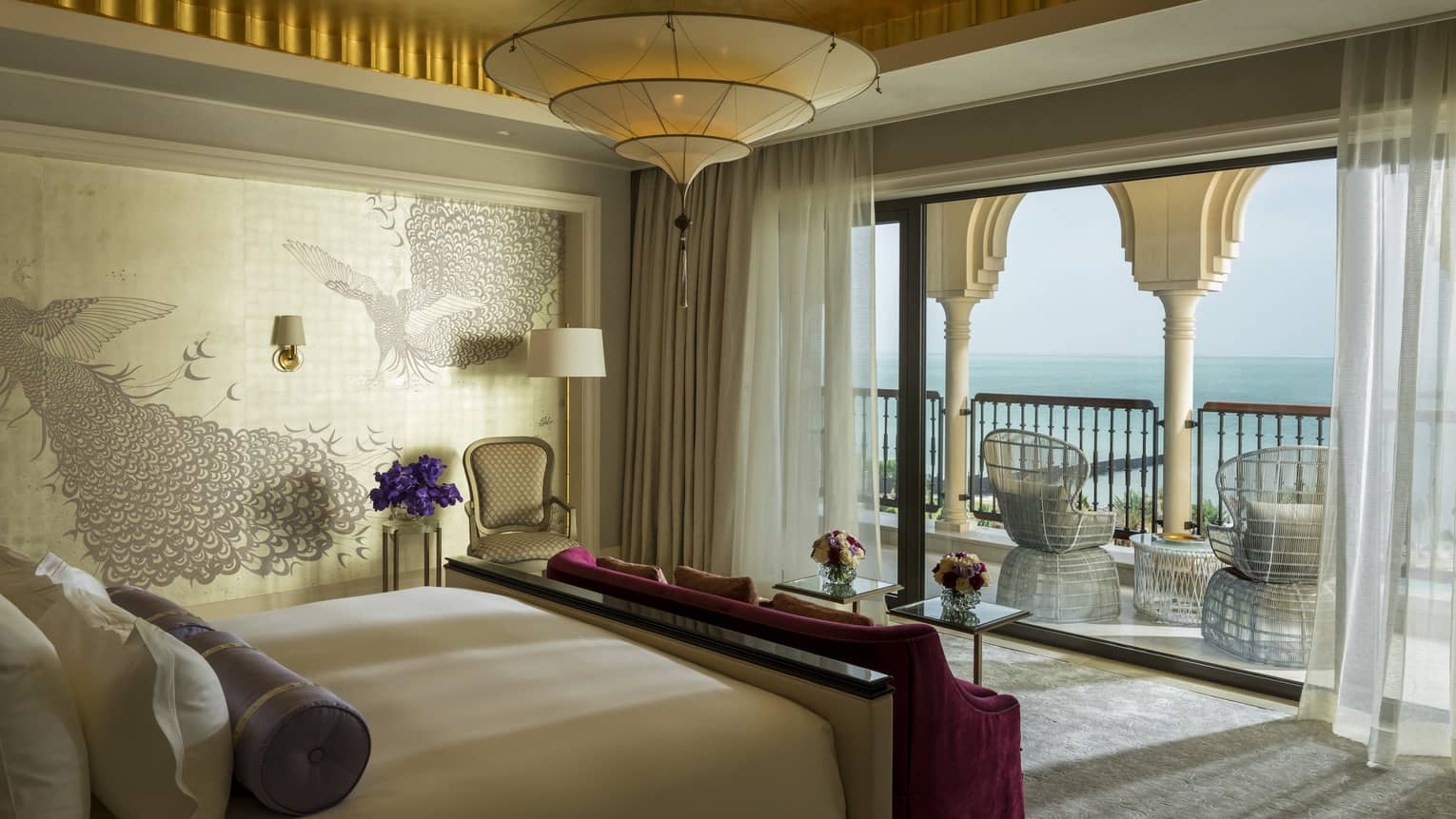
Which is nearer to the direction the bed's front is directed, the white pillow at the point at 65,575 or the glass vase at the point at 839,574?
the glass vase

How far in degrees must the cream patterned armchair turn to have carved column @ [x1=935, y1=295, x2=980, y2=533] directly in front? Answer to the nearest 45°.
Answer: approximately 45° to its left

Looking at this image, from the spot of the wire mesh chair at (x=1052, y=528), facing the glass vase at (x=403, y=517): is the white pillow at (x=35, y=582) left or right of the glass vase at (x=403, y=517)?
left

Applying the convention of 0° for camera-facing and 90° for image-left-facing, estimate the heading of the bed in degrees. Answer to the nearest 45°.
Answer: approximately 225°

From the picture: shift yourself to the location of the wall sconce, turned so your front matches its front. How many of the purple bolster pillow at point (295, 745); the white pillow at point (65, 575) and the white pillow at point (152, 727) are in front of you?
3
